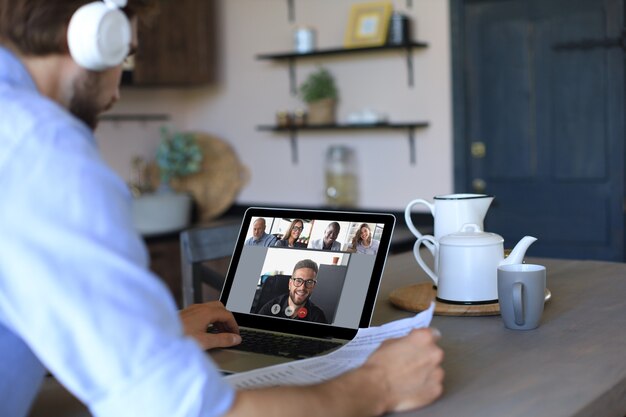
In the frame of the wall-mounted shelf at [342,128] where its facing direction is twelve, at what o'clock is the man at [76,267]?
The man is roughly at 12 o'clock from the wall-mounted shelf.

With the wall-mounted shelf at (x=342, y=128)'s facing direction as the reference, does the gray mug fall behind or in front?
in front

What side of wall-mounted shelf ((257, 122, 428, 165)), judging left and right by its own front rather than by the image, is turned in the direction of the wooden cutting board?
front

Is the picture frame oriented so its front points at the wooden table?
yes

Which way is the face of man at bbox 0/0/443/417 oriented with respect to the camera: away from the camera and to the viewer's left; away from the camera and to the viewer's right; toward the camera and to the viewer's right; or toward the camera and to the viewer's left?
away from the camera and to the viewer's right

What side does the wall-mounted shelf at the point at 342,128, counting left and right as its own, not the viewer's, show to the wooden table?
front

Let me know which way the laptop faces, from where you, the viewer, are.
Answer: facing the viewer and to the left of the viewer

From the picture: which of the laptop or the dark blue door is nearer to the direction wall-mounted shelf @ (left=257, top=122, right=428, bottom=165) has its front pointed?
the laptop

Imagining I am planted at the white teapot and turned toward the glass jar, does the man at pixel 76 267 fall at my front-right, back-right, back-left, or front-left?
back-left

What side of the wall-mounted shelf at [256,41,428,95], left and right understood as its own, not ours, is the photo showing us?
front

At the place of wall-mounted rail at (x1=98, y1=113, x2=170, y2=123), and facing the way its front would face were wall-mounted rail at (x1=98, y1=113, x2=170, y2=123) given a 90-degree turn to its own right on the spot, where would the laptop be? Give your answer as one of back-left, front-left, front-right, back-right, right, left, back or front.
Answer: left

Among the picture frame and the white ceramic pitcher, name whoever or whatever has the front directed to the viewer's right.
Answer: the white ceramic pitcher

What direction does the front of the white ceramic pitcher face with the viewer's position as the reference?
facing to the right of the viewer

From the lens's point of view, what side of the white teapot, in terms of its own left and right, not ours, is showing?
right

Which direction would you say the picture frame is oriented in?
toward the camera

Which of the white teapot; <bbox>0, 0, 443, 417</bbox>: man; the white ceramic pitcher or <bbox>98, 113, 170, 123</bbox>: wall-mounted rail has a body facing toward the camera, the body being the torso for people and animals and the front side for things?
the wall-mounted rail

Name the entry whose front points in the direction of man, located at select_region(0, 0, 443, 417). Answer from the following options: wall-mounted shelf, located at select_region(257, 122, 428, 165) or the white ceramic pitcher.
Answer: the wall-mounted shelf

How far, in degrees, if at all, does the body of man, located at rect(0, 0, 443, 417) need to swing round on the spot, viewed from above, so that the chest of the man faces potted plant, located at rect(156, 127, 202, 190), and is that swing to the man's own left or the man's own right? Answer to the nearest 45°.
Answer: approximately 45° to the man's own left

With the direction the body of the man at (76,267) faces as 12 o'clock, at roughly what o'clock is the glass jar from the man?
The glass jar is roughly at 11 o'clock from the man.

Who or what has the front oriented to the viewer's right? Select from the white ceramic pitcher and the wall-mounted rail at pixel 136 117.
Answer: the white ceramic pitcher

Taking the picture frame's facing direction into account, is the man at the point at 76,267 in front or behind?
in front
